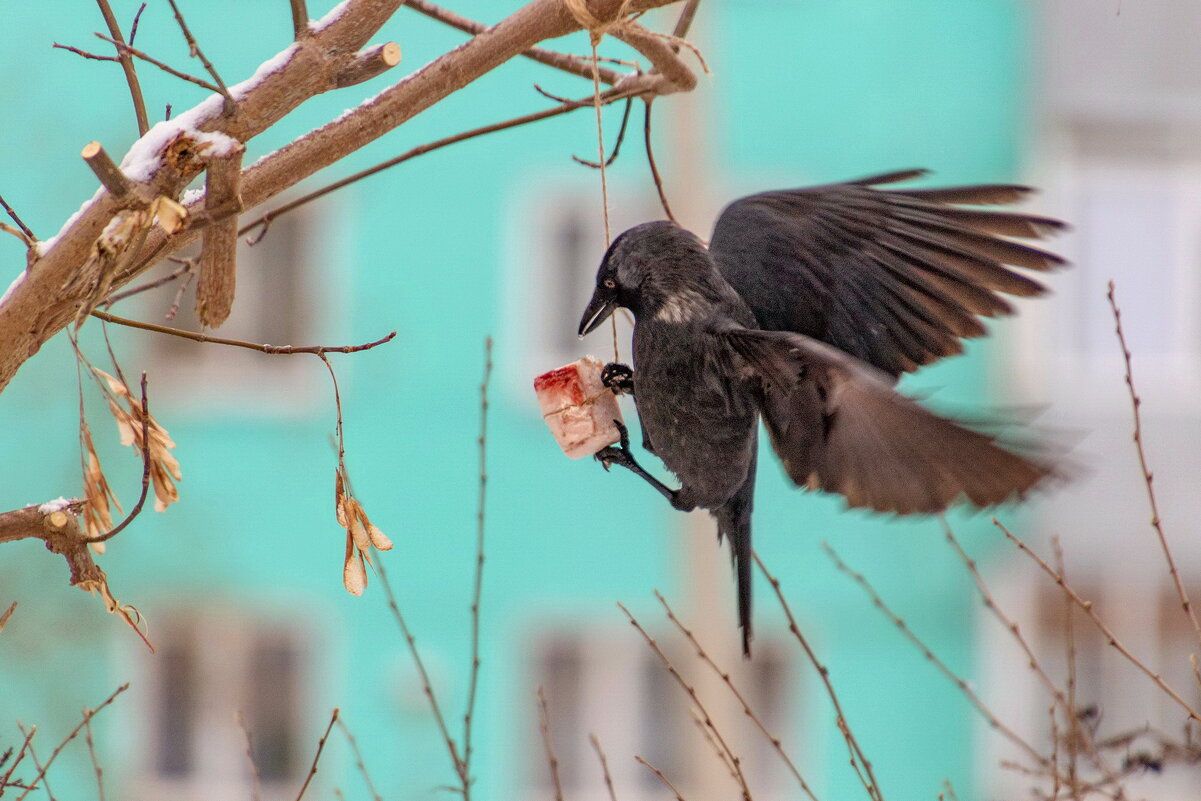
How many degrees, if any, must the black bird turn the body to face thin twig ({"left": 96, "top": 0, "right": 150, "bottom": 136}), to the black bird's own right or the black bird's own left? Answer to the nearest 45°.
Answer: approximately 45° to the black bird's own left

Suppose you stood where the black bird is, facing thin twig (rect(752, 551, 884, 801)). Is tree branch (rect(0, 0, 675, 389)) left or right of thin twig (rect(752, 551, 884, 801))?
right

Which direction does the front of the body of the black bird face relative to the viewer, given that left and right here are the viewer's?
facing to the left of the viewer

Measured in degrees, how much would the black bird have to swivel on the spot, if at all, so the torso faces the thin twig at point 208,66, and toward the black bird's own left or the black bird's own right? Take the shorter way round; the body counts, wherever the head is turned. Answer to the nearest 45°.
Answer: approximately 45° to the black bird's own left

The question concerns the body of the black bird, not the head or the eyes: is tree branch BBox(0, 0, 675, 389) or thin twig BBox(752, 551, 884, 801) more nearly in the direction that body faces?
the tree branch
